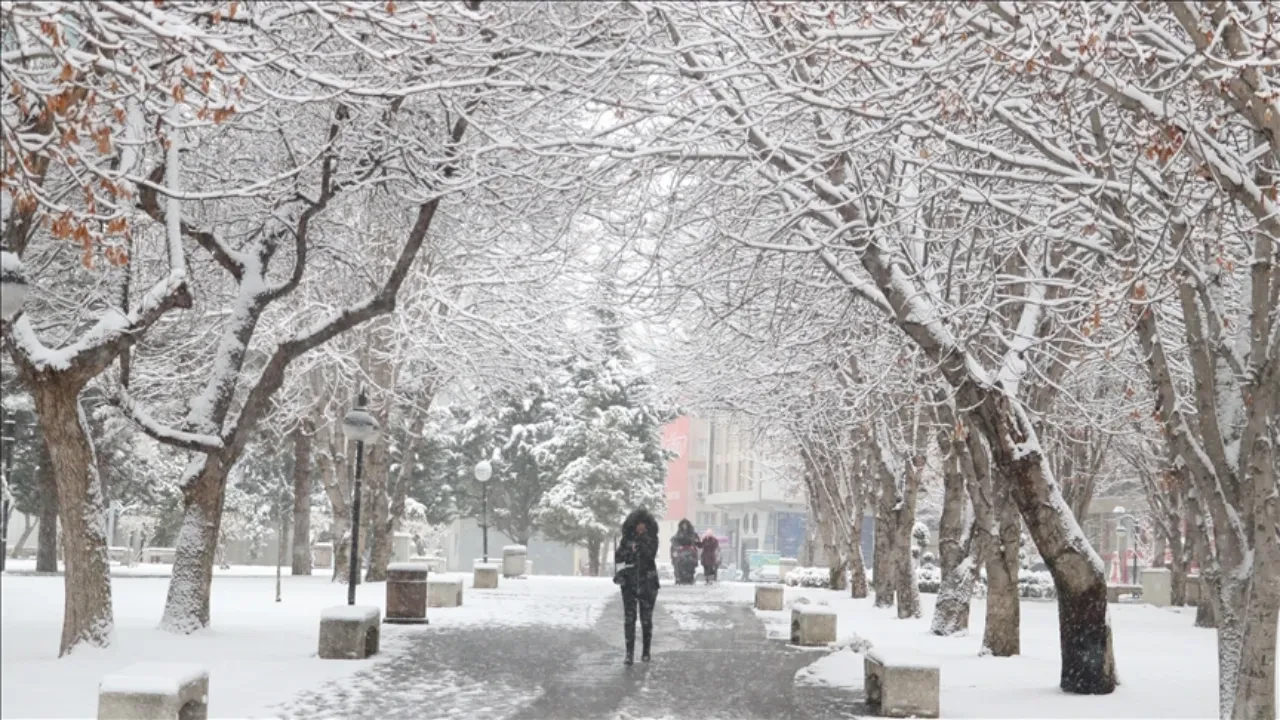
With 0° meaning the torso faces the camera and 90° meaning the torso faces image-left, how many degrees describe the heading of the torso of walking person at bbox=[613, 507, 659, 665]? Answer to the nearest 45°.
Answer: approximately 0°

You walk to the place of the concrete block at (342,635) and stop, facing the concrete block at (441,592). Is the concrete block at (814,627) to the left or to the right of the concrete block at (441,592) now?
right

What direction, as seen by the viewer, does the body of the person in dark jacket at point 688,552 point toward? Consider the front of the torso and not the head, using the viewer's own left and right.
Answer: facing the viewer

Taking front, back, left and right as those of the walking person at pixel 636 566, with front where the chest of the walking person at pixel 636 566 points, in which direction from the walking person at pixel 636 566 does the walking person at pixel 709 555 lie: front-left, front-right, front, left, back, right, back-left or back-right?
back

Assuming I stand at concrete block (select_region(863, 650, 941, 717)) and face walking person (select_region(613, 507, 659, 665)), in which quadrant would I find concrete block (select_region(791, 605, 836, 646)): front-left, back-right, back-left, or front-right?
front-right

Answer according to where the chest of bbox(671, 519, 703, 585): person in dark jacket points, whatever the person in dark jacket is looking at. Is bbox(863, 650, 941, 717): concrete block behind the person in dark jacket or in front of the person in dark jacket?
in front

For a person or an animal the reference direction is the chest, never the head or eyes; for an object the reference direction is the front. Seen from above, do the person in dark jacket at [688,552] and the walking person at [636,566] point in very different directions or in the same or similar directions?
same or similar directions

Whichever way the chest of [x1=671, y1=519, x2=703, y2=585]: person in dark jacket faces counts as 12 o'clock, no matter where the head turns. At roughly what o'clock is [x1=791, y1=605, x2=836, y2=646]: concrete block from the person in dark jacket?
The concrete block is roughly at 12 o'clock from the person in dark jacket.

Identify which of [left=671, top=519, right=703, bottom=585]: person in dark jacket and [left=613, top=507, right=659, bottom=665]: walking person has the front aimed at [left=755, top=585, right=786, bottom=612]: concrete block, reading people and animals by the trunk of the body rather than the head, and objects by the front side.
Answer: the person in dark jacket

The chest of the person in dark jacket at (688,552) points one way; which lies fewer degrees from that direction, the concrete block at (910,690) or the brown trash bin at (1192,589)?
the concrete block

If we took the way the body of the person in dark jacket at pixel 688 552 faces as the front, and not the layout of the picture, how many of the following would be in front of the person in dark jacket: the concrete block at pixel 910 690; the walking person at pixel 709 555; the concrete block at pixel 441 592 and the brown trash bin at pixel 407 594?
3

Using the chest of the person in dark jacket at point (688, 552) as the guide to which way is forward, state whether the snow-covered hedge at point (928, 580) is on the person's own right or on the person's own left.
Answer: on the person's own left

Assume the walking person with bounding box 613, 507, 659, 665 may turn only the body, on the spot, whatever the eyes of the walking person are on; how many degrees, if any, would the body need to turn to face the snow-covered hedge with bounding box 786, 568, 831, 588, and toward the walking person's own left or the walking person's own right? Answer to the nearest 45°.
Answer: approximately 180°

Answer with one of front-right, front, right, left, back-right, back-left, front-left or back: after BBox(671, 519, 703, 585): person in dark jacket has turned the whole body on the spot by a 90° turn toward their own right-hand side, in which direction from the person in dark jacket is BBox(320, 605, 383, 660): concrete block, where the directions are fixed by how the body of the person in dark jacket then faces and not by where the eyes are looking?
left

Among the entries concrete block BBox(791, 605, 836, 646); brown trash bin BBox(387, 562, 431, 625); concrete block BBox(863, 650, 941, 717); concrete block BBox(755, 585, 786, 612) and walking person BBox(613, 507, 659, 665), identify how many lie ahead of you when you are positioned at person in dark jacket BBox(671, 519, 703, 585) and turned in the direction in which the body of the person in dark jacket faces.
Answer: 5
